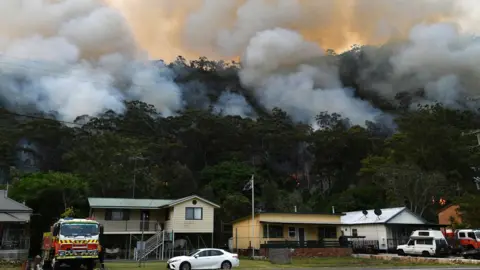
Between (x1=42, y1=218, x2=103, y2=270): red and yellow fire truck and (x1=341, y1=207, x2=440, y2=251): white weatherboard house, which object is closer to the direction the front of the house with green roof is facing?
the red and yellow fire truck

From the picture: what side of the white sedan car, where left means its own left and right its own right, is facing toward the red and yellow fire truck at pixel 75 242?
front

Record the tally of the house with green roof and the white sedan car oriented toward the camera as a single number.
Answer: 1

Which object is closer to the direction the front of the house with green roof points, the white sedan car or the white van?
the white sedan car

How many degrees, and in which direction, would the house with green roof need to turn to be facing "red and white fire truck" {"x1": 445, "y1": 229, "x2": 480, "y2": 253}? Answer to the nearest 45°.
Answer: approximately 90° to its left

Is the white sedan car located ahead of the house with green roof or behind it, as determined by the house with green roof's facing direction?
ahead

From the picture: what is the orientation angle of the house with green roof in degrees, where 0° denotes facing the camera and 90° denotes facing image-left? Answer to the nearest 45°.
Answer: approximately 0°

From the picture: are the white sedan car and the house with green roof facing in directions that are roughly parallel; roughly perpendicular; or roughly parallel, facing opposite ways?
roughly perpendicular

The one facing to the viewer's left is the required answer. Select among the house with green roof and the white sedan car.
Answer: the white sedan car

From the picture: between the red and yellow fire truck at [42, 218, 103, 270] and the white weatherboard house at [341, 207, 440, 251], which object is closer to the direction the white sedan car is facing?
the red and yellow fire truck

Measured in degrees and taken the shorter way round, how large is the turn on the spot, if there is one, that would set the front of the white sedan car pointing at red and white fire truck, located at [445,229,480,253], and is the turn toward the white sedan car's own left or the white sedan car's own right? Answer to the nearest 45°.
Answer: approximately 135° to the white sedan car's own right

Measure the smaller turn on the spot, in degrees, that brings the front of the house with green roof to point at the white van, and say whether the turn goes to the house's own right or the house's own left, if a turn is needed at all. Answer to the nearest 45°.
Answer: approximately 45° to the house's own left

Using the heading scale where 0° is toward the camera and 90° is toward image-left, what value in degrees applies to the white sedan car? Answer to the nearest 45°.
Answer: approximately 90°
